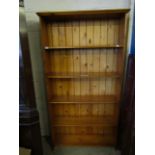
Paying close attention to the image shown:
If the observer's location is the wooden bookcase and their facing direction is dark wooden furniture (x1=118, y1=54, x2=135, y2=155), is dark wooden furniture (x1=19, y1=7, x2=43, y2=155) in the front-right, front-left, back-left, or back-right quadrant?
back-right

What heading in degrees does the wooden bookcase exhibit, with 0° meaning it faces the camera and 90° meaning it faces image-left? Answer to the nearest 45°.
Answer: approximately 0°

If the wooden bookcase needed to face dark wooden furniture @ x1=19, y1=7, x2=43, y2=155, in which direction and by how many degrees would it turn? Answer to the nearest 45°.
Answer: approximately 45° to its right
